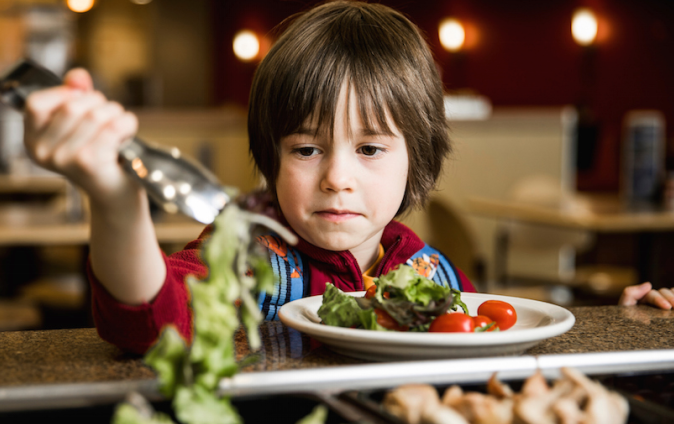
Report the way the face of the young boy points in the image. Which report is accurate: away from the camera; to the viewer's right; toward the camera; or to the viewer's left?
toward the camera

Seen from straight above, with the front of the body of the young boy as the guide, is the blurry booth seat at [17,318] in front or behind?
behind

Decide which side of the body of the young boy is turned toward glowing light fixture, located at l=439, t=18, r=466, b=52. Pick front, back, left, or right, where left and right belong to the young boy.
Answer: back

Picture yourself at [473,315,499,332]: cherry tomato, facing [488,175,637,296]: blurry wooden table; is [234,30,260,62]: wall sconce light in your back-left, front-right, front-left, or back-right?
front-left

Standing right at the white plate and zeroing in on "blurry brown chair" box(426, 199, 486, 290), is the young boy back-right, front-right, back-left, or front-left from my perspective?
front-left

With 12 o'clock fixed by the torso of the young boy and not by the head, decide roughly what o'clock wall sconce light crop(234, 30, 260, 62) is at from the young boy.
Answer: The wall sconce light is roughly at 6 o'clock from the young boy.

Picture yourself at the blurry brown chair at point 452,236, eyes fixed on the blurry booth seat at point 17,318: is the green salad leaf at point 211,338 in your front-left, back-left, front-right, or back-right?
front-left

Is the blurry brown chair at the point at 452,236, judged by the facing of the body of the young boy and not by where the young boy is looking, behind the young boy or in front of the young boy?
behind

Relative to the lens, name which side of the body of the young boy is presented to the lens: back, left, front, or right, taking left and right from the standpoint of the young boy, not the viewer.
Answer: front
